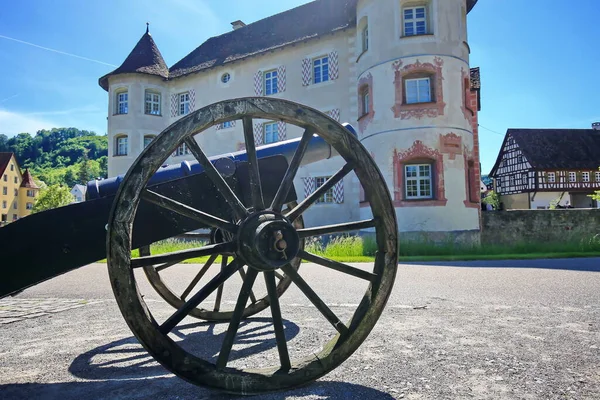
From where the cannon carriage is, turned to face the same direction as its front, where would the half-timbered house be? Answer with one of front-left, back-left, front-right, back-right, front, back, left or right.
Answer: front-left

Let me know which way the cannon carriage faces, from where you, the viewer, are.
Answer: facing to the right of the viewer

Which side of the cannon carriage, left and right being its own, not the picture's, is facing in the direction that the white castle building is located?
left
